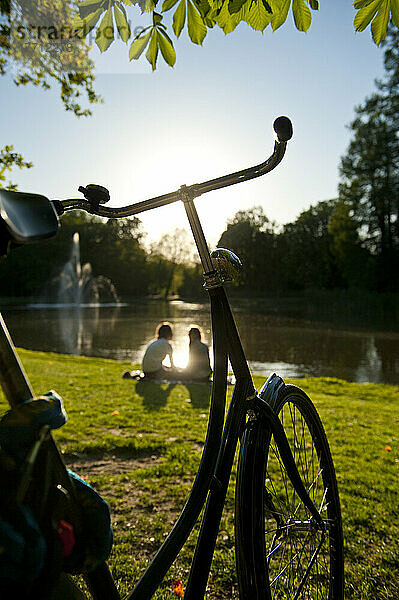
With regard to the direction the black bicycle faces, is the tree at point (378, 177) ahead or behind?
ahead

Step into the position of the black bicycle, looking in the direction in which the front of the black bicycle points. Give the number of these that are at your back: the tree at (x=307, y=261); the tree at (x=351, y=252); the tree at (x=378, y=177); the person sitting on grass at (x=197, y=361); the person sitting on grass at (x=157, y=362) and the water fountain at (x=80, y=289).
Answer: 0

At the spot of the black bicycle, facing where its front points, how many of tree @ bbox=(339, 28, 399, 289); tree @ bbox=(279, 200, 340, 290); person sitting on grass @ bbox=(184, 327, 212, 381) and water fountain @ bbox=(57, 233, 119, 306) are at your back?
0

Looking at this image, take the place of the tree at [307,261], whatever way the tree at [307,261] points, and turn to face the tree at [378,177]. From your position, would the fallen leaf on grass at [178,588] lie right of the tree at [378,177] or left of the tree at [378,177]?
right

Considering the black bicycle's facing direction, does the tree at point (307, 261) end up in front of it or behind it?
in front

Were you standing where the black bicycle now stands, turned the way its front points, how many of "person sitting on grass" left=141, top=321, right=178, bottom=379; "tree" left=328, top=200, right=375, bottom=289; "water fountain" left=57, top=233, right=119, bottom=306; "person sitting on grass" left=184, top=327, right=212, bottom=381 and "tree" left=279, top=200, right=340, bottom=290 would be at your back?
0

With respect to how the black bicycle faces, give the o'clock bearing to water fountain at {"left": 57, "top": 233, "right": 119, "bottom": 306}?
The water fountain is roughly at 10 o'clock from the black bicycle.

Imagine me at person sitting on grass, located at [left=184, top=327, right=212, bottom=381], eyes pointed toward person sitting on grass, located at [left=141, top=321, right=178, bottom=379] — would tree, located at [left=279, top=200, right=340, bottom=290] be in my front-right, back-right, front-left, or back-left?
back-right

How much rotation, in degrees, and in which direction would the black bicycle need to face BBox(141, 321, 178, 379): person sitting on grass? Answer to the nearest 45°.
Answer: approximately 45° to its left

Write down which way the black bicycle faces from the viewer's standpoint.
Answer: facing away from the viewer and to the right of the viewer
